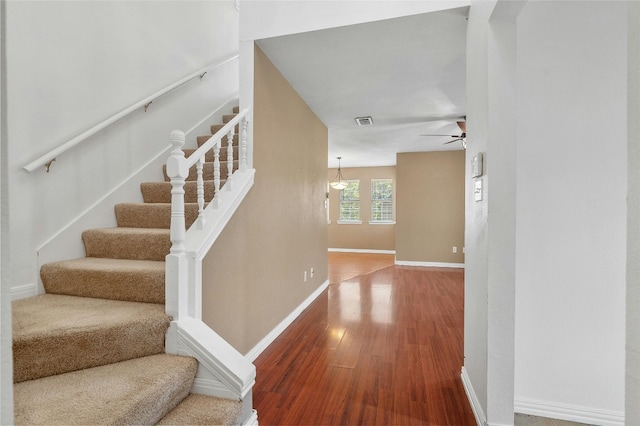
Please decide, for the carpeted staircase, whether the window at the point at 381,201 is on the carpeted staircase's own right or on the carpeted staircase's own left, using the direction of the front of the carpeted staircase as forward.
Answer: on the carpeted staircase's own left

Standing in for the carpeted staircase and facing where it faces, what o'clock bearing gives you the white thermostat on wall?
The white thermostat on wall is roughly at 10 o'clock from the carpeted staircase.

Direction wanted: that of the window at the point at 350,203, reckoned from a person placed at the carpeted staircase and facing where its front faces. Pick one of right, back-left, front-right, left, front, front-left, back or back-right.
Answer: back-left

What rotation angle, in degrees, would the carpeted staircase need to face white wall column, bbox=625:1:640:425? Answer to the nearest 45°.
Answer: approximately 45° to its left

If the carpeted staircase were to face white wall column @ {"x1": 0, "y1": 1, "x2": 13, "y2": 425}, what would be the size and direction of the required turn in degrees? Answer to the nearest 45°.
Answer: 0° — it already faces it

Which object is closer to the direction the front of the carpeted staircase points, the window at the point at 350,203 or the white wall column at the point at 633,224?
the white wall column

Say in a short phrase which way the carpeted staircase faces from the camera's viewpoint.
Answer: facing the viewer

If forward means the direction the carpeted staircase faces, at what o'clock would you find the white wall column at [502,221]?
The white wall column is roughly at 10 o'clock from the carpeted staircase.

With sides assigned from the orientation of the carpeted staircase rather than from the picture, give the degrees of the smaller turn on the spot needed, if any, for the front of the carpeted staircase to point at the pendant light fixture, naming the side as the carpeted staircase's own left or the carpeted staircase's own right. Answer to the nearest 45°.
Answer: approximately 135° to the carpeted staircase's own left
